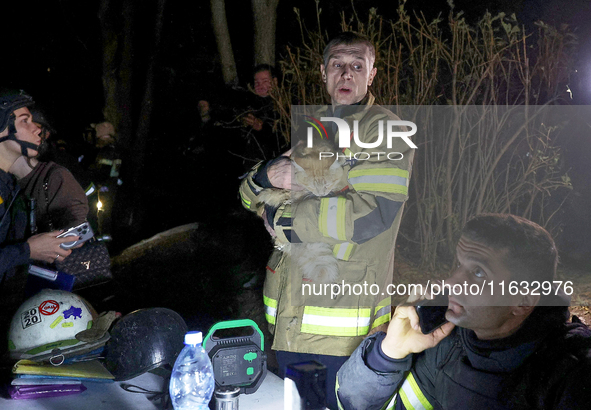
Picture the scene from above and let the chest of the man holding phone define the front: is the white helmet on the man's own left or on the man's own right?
on the man's own right

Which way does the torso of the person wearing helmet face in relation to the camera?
to the viewer's right

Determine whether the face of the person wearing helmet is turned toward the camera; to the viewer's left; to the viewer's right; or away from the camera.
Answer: to the viewer's right

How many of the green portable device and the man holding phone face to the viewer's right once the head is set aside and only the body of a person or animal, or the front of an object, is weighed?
0
